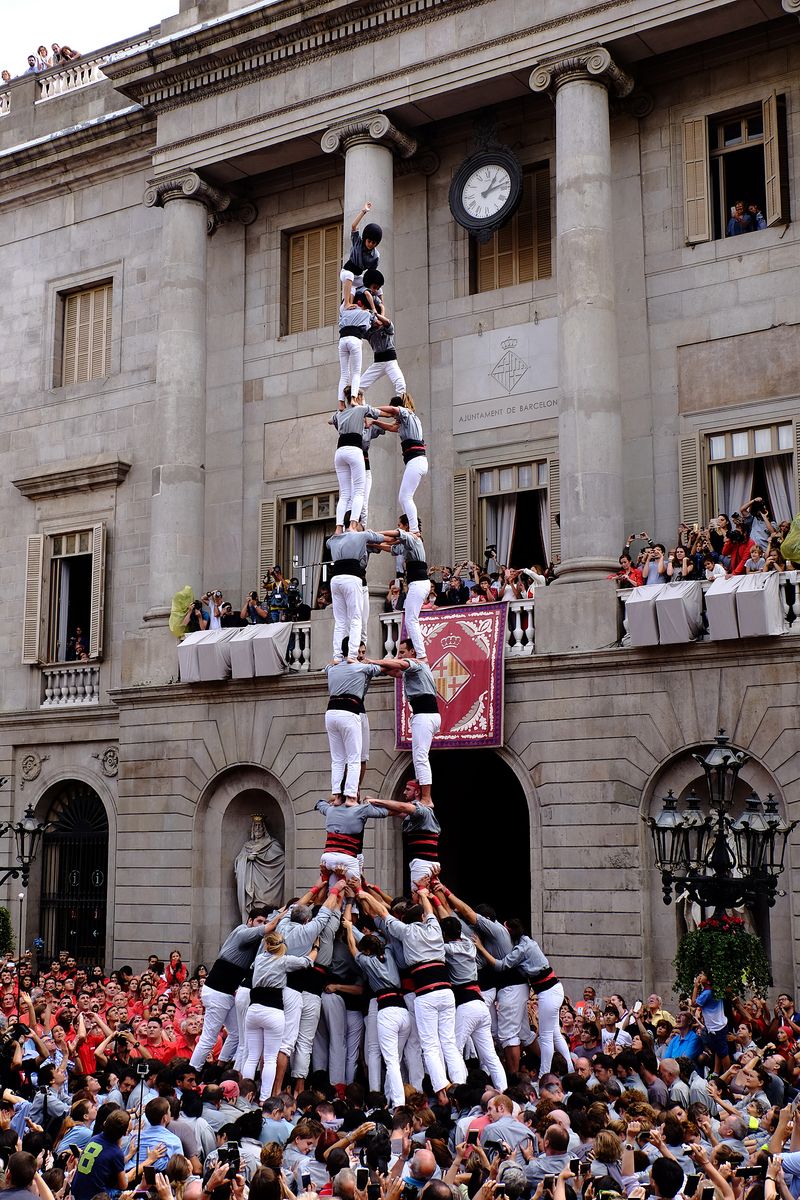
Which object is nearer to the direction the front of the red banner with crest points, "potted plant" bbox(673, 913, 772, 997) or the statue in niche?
the potted plant

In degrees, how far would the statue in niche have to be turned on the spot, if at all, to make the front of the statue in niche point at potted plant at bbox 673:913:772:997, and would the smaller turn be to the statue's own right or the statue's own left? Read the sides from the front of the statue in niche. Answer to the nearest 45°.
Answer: approximately 45° to the statue's own left

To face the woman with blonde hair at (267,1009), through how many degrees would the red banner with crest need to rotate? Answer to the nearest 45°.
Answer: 0° — it already faces them

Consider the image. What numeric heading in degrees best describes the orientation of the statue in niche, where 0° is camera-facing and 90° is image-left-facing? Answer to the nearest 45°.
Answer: approximately 0°

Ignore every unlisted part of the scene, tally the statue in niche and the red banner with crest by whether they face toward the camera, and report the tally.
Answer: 2

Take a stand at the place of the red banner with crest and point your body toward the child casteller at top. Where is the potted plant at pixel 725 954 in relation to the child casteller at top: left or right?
left
